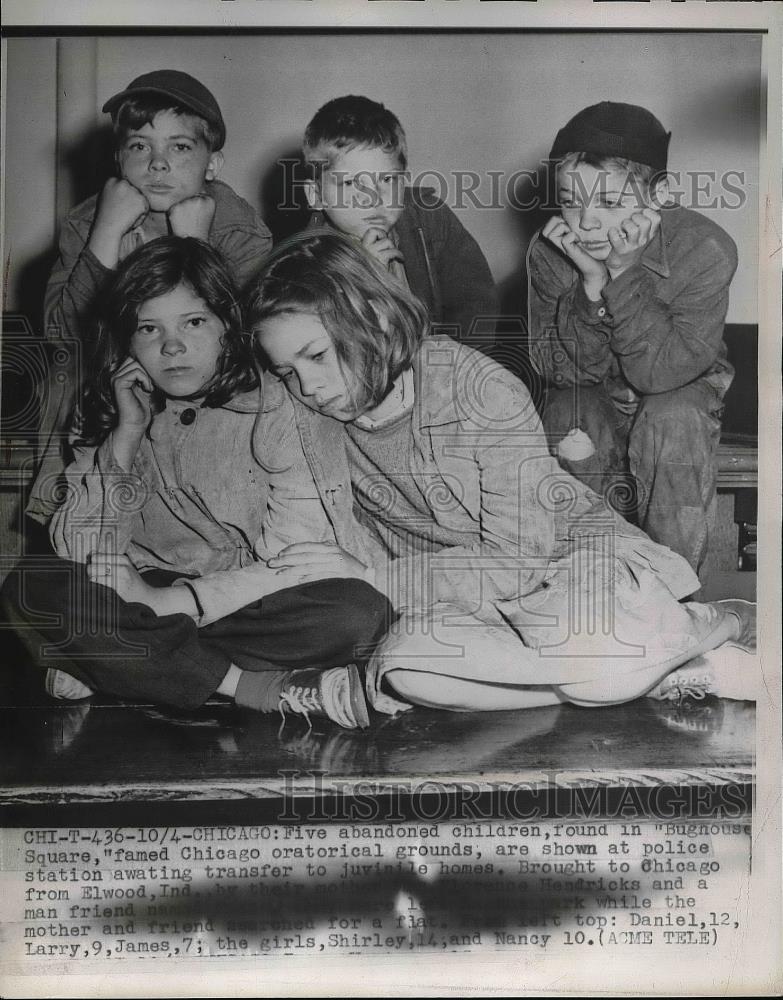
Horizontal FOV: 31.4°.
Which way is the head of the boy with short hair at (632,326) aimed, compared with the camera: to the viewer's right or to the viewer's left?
to the viewer's left

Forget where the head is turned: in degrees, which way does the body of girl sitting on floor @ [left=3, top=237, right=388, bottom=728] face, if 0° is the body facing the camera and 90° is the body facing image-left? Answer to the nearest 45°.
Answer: approximately 0°

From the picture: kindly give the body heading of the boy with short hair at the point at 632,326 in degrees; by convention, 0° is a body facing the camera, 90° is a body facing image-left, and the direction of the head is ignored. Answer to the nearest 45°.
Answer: approximately 45°

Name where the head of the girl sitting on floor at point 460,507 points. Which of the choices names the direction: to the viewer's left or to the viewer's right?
to the viewer's left

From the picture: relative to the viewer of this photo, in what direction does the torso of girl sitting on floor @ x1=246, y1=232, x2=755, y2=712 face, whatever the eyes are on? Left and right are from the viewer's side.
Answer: facing the viewer and to the left of the viewer
